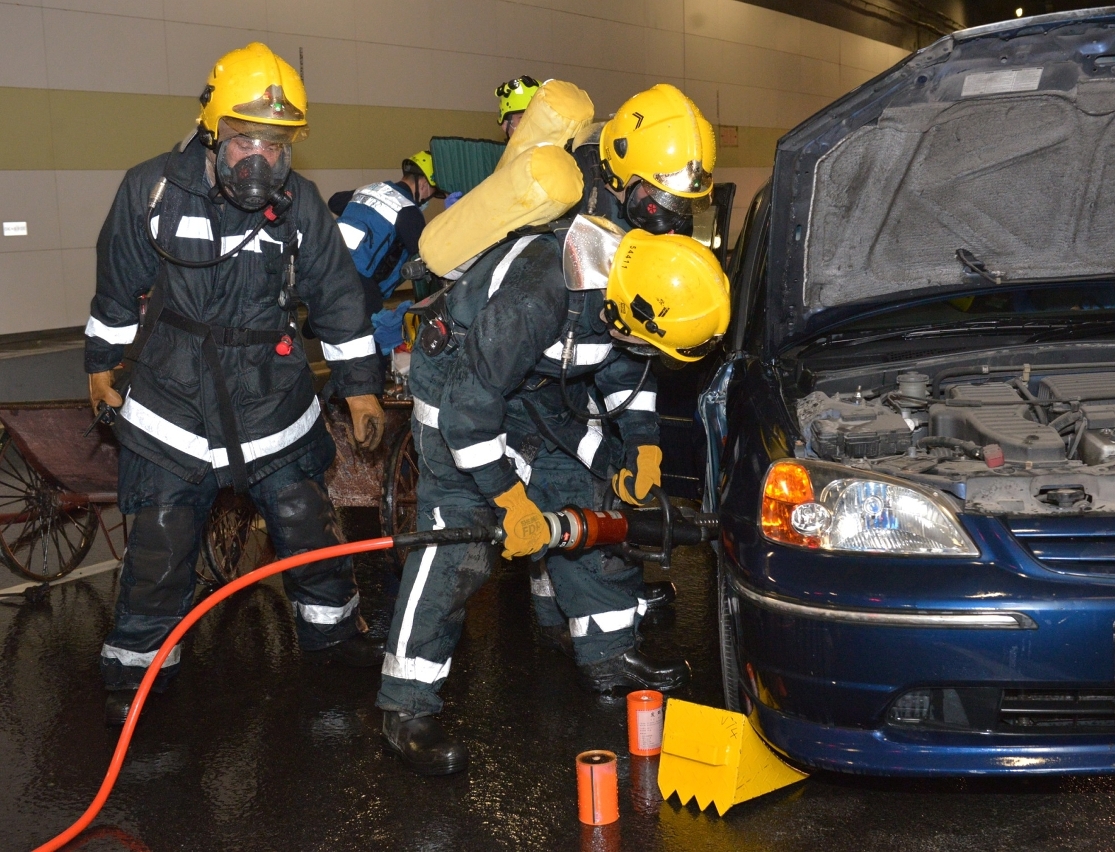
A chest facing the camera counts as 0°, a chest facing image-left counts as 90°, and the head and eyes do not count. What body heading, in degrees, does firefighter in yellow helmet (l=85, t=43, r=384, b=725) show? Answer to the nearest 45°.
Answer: approximately 0°

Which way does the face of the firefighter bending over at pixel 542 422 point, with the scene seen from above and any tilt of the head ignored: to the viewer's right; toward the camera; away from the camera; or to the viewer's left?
to the viewer's right

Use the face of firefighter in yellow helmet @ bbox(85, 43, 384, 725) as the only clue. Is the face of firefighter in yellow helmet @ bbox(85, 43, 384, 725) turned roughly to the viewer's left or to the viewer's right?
to the viewer's right

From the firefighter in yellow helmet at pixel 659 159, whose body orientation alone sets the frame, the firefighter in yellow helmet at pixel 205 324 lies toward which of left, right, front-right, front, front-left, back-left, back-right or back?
back-right

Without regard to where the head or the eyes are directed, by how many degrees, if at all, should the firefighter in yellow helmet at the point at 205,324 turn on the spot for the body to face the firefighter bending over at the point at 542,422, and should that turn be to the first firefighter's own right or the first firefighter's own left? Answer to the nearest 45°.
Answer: approximately 45° to the first firefighter's own left

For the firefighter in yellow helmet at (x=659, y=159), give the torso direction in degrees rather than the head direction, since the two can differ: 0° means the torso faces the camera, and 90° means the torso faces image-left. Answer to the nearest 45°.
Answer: approximately 315°
